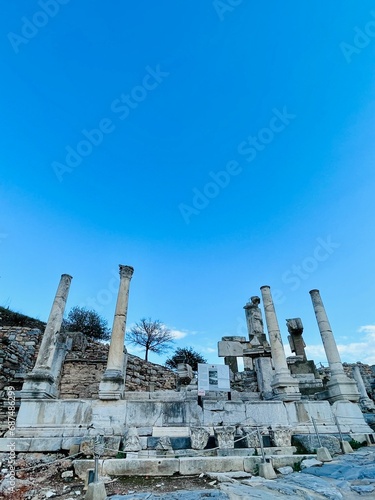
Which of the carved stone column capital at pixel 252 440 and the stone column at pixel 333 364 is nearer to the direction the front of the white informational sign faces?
the carved stone column capital

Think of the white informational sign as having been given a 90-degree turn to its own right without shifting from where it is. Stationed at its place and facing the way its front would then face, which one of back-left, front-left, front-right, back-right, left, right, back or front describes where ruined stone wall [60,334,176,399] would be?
front-right

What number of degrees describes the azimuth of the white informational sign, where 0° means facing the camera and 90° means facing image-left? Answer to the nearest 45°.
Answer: approximately 0°

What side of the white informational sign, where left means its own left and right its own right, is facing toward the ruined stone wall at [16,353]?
right

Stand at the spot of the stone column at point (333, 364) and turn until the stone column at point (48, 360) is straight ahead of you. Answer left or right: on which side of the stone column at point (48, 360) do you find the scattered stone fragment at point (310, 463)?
left

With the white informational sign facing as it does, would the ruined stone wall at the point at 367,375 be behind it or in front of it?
behind

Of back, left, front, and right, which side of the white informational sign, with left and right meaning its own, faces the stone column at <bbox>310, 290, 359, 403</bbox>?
left

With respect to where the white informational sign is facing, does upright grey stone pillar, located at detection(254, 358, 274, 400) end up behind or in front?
behind

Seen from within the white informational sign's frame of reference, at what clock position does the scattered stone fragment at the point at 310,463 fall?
The scattered stone fragment is roughly at 11 o'clock from the white informational sign.

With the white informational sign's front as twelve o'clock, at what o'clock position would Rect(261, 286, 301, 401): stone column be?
The stone column is roughly at 8 o'clock from the white informational sign.
